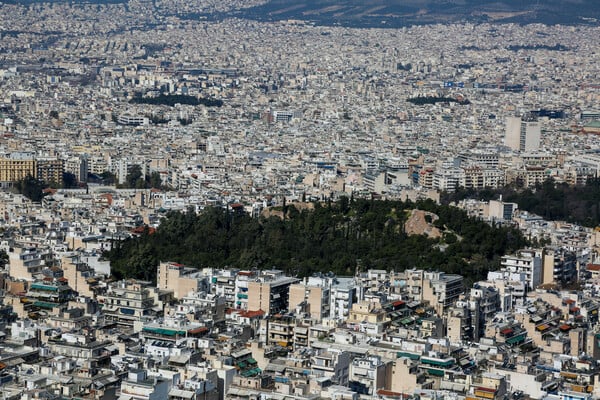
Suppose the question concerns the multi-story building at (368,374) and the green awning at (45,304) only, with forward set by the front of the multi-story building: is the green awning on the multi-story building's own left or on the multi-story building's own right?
on the multi-story building's own right

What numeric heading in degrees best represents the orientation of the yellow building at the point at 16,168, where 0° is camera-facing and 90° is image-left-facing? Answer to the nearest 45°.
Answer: approximately 0°

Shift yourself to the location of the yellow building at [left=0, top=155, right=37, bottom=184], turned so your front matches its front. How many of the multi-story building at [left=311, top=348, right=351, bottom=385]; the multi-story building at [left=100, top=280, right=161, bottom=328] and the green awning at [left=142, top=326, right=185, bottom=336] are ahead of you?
3

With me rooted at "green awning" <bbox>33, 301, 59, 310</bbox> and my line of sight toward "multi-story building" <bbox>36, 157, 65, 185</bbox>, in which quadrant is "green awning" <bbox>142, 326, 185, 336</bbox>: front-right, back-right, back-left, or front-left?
back-right

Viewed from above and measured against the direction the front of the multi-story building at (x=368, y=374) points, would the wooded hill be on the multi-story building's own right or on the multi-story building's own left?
on the multi-story building's own right

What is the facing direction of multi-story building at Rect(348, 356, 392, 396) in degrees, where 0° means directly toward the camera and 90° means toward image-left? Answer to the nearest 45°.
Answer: approximately 45°

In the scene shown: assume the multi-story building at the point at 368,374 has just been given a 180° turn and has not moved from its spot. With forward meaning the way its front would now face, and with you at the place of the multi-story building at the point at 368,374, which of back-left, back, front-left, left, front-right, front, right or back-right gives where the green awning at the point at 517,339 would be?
front
